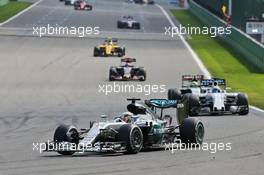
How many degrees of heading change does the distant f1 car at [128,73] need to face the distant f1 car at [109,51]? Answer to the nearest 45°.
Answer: approximately 180°

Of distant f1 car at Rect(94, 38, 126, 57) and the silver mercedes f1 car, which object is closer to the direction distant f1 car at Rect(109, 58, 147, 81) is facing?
the silver mercedes f1 car

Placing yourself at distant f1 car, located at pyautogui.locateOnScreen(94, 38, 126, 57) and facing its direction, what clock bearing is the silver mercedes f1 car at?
The silver mercedes f1 car is roughly at 12 o'clock from the distant f1 car.

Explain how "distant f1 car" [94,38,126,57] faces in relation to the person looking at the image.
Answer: facing the viewer

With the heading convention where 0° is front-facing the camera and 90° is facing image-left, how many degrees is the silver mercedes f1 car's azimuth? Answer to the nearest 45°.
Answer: approximately 45°

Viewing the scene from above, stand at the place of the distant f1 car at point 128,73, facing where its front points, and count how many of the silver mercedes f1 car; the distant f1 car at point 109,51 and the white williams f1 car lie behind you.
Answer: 1

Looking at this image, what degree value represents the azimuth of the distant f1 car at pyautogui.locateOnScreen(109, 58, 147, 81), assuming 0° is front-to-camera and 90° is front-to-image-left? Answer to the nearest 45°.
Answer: approximately 0°

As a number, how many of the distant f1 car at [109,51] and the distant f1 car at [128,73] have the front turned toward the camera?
2

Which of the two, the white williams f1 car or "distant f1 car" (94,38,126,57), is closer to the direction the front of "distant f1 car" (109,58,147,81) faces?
the white williams f1 car

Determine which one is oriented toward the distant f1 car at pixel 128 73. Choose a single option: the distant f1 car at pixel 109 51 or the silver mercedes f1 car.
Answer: the distant f1 car at pixel 109 51

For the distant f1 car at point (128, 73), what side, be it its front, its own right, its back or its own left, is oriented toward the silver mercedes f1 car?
front

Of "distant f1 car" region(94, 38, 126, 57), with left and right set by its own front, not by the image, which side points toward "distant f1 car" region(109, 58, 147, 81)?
front
